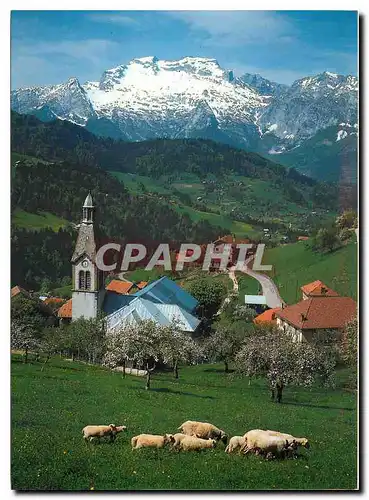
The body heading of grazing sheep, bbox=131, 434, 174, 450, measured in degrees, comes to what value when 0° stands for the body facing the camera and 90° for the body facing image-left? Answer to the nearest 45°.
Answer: approximately 270°

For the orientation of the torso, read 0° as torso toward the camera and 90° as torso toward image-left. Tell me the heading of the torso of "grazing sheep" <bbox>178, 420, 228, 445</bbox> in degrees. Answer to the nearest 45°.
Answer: approximately 270°

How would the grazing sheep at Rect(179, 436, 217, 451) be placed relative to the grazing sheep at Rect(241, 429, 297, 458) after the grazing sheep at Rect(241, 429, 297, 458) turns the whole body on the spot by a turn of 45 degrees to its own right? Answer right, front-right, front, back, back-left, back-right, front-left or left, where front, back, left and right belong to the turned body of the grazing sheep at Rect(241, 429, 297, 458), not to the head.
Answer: back-right

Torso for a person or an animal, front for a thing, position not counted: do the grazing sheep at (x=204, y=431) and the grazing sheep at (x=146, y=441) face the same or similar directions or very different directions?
same or similar directions

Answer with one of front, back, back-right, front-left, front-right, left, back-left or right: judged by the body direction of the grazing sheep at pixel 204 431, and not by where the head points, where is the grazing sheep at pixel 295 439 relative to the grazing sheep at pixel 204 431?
front

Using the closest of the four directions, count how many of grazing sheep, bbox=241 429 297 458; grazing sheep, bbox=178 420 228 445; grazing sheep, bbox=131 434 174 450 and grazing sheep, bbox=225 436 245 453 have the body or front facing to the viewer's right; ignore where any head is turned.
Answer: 3

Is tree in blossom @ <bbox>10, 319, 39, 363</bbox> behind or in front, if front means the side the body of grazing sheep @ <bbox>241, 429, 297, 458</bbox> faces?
behind

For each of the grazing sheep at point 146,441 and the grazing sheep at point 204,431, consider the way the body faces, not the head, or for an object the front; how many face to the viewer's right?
2

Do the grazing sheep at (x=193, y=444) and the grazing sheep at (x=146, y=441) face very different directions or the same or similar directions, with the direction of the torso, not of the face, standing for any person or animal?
same or similar directions

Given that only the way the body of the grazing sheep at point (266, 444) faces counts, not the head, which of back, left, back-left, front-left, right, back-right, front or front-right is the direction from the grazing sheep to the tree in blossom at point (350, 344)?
front-left

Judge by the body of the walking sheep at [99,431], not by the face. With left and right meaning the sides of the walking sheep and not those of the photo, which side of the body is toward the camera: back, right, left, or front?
right

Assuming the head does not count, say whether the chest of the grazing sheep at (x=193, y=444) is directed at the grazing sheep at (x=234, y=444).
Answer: yes

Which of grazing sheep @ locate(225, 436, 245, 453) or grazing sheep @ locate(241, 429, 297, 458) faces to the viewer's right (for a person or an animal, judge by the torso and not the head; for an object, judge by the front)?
grazing sheep @ locate(241, 429, 297, 458)

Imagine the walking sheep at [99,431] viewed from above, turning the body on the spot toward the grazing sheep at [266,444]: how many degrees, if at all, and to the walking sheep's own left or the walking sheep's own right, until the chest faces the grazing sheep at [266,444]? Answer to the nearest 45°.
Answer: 0° — it already faces it
